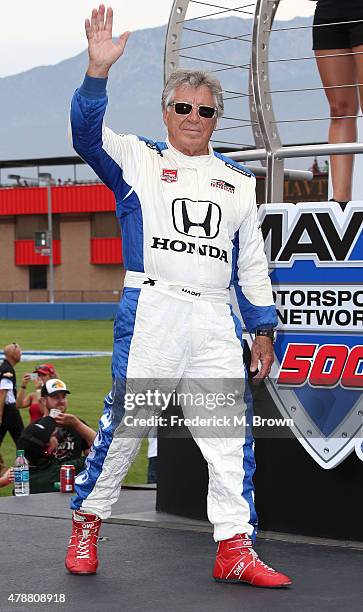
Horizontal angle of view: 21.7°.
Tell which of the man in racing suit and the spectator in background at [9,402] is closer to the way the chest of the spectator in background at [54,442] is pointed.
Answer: the man in racing suit

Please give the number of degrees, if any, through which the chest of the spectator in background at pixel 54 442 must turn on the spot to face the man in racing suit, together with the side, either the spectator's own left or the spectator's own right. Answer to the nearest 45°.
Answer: approximately 45° to the spectator's own right

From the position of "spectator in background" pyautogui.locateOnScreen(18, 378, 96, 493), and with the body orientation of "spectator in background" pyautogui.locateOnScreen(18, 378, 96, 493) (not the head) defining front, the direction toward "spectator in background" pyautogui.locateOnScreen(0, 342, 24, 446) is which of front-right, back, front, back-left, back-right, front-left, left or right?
back-left

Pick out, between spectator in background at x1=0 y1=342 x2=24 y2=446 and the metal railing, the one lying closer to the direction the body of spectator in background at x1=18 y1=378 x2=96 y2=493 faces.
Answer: the metal railing
